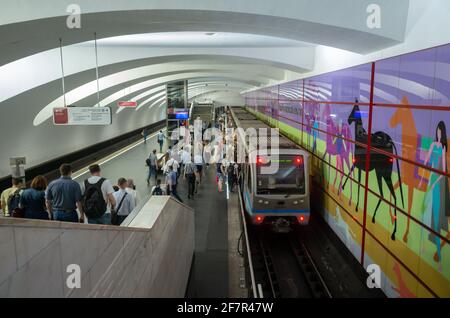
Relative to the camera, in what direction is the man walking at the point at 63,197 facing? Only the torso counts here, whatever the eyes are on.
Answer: away from the camera

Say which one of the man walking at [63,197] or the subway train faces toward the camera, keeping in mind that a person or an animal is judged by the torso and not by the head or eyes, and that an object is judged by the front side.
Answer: the subway train

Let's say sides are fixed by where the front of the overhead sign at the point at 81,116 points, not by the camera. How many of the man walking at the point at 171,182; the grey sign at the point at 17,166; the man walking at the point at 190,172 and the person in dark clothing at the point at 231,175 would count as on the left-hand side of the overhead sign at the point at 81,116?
3

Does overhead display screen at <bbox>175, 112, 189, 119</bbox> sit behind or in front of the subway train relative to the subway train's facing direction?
behind

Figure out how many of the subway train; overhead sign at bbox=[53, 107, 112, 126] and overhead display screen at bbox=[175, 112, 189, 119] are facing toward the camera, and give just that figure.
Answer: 3

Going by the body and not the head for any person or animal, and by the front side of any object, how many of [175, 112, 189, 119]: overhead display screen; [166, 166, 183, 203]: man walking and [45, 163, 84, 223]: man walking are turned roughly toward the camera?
1

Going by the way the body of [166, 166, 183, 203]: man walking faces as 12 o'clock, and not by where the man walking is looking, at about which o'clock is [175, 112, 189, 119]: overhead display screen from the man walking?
The overhead display screen is roughly at 12 o'clock from the man walking.

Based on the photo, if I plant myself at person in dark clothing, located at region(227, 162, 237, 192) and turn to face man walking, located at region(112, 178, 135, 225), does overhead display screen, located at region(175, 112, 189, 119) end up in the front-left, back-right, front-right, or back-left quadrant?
back-right

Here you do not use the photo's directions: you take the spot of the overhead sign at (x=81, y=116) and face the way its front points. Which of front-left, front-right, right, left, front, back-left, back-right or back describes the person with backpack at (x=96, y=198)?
front

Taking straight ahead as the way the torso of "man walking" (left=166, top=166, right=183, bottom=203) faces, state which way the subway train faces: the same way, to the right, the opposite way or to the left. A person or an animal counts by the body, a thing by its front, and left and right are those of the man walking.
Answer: the opposite way

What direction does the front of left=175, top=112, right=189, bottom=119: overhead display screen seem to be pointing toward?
toward the camera

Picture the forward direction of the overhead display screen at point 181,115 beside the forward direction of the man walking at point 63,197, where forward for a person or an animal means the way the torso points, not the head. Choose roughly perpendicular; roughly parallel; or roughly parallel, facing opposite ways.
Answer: roughly parallel, facing opposite ways
